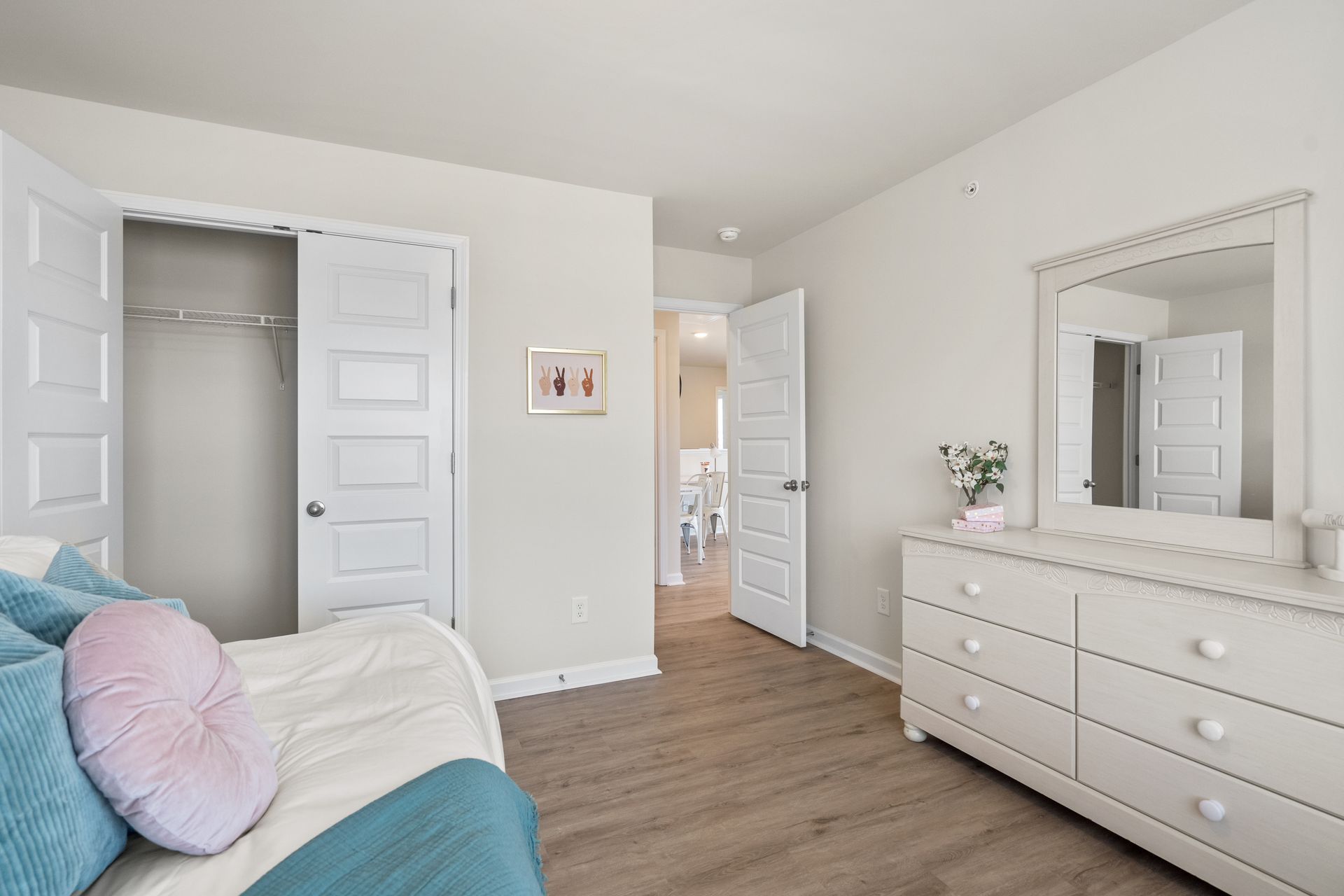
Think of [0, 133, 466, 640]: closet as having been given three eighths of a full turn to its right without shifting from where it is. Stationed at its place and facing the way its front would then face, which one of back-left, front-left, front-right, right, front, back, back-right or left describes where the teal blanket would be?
back-left

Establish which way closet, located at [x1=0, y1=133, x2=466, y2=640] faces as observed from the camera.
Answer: facing the viewer

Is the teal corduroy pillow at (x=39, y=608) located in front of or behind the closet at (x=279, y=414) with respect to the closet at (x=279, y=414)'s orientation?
in front

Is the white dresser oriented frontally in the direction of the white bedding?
yes

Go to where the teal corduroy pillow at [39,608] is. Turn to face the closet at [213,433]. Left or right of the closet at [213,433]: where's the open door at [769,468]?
right

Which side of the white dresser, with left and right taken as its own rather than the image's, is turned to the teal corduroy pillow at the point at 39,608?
front

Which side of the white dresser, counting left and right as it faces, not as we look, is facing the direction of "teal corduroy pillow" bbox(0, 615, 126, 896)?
front

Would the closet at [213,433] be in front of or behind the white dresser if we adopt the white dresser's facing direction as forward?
in front

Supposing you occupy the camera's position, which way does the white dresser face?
facing the viewer and to the left of the viewer

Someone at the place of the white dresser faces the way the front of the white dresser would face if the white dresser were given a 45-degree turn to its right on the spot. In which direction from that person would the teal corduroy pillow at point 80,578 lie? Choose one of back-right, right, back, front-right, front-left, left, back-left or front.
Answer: front-left

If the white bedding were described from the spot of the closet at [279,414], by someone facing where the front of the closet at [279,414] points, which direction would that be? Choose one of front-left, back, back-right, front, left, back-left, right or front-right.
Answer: front

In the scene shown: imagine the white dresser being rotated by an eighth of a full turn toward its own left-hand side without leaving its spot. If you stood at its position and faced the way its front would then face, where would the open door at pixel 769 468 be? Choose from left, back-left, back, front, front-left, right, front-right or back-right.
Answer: back-right

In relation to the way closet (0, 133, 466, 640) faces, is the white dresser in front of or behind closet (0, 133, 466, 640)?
in front
